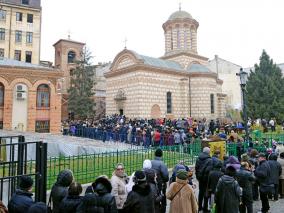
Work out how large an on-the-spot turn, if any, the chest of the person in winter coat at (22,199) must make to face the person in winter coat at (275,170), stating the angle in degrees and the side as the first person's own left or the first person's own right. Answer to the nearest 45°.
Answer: approximately 45° to the first person's own right

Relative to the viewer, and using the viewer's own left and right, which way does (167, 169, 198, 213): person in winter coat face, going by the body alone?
facing away from the viewer

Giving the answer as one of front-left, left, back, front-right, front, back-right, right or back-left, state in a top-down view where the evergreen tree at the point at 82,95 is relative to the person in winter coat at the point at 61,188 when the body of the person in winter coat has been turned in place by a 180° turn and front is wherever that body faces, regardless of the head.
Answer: back-right

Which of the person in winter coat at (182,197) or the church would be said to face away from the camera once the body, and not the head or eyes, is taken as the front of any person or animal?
the person in winter coat

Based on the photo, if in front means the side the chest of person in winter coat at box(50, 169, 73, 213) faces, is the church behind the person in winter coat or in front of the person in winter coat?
in front

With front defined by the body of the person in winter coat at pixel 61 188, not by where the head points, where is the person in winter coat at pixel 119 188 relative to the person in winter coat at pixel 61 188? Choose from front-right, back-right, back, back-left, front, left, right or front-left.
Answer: front-right

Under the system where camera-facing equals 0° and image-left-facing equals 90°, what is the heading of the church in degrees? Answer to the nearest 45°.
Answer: approximately 45°

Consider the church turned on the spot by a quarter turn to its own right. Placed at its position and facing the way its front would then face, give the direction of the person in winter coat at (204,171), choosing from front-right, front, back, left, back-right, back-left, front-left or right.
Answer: back-left

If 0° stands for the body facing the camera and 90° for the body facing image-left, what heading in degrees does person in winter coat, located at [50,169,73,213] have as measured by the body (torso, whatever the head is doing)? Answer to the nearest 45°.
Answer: approximately 225°

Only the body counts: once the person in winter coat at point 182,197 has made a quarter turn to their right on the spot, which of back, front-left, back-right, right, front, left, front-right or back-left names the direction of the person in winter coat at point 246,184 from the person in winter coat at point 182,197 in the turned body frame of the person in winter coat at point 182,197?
front-left

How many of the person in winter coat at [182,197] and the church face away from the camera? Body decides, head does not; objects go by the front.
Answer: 1

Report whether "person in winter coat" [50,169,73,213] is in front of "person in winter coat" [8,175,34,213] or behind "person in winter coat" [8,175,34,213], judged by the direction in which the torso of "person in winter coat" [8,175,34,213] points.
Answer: in front
